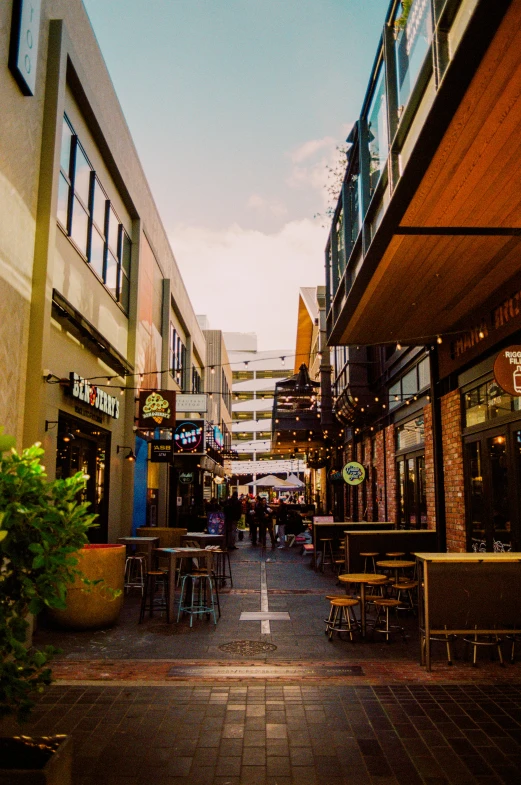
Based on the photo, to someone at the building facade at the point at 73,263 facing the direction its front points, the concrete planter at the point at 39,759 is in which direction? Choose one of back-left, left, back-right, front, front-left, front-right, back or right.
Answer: right

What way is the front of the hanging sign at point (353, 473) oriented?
toward the camera

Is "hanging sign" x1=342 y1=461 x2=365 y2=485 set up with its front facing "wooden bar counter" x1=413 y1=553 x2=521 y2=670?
yes

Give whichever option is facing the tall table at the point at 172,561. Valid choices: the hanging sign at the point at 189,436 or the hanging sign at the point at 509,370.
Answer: the hanging sign at the point at 189,436

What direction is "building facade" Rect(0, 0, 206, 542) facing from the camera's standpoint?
to the viewer's right

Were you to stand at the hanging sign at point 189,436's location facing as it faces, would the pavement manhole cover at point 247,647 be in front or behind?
in front

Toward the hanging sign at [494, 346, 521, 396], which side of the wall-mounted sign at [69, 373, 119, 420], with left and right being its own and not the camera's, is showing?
front

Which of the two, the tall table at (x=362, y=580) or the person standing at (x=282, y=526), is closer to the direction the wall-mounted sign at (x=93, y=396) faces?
the tall table

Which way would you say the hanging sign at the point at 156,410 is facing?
toward the camera

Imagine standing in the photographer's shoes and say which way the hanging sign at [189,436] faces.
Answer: facing the viewer

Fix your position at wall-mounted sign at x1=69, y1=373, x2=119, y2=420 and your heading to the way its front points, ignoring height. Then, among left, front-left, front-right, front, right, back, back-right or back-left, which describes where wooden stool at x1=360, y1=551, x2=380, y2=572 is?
front-left

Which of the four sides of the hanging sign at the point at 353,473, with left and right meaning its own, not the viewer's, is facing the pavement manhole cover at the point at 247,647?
front
